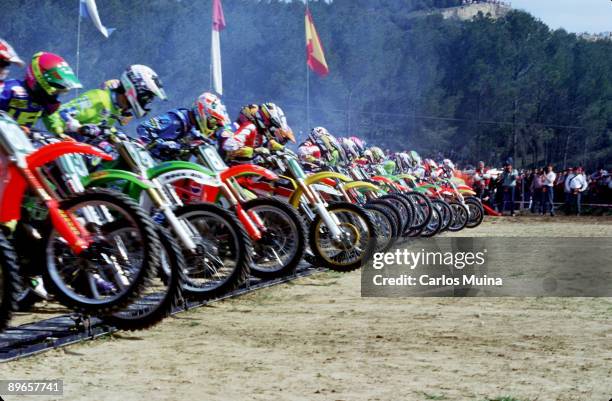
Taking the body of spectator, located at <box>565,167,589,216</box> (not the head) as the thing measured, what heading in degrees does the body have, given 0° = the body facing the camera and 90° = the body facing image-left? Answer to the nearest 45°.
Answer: approximately 0°
